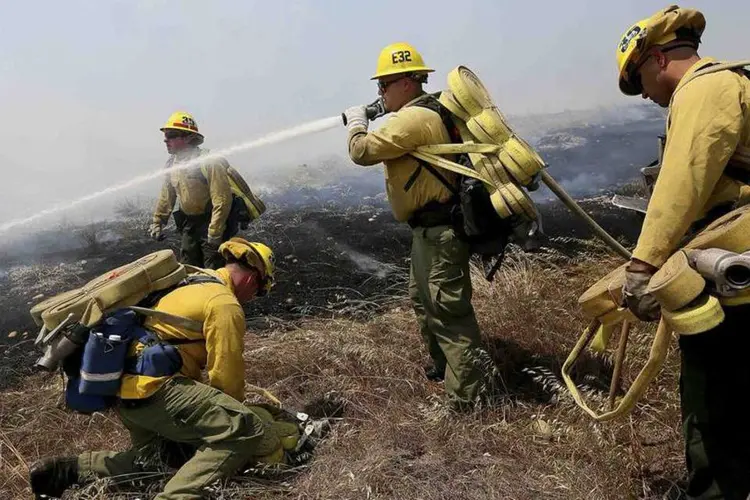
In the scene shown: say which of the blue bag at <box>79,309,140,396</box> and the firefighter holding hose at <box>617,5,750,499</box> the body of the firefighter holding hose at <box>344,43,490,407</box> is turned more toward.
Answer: the blue bag

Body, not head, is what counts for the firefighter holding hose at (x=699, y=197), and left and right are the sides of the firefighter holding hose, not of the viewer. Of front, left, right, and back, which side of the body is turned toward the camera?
left

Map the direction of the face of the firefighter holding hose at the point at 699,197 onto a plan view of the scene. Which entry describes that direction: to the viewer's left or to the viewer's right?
to the viewer's left

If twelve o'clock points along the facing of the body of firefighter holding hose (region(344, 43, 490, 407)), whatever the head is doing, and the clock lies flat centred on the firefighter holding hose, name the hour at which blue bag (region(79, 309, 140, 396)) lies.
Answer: The blue bag is roughly at 11 o'clock from the firefighter holding hose.

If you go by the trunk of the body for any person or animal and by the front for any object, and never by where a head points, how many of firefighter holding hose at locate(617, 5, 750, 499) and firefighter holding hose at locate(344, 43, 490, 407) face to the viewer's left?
2

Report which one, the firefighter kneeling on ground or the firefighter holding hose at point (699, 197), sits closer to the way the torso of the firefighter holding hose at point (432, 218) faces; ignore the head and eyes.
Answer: the firefighter kneeling on ground

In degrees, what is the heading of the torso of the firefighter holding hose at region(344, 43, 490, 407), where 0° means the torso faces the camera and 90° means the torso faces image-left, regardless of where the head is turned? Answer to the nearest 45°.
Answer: approximately 90°

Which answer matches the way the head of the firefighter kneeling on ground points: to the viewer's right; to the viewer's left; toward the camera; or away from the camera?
to the viewer's right

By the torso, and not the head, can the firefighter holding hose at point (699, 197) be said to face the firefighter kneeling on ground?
yes

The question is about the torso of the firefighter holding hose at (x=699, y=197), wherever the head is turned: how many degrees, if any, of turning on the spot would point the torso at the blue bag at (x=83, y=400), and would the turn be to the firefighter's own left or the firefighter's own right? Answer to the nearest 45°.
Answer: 0° — they already face it
